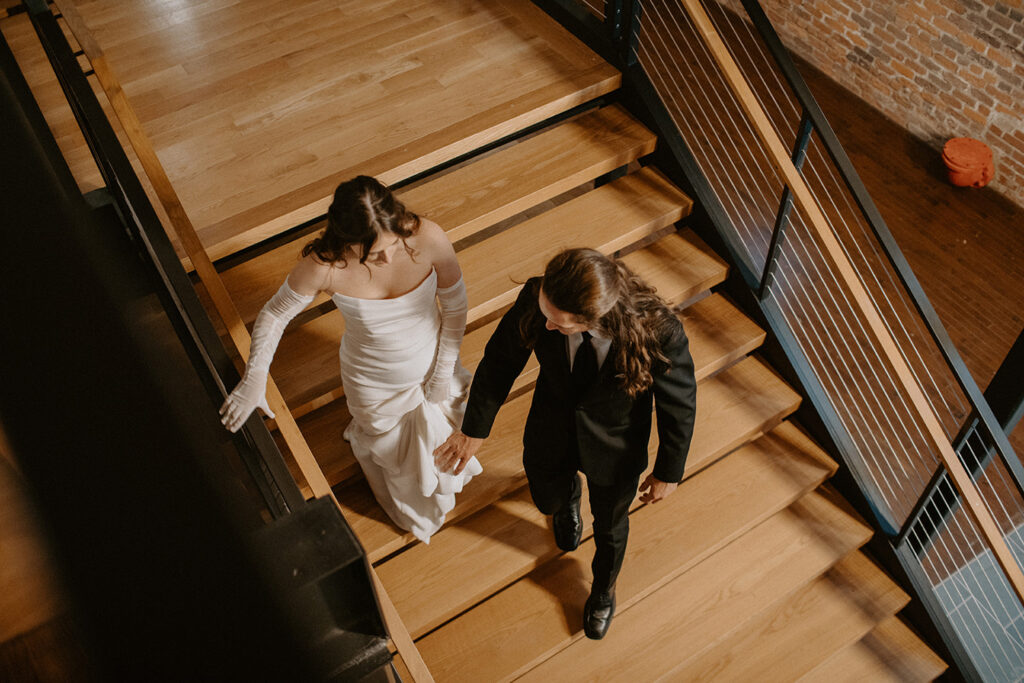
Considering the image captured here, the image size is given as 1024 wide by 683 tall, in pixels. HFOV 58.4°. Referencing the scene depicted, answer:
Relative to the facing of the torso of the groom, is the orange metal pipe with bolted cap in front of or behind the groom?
behind

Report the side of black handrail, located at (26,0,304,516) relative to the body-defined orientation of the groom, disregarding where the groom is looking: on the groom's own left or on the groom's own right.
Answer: on the groom's own right

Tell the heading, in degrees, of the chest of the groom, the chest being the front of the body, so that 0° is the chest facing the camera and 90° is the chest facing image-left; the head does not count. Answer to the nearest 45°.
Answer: approximately 0°

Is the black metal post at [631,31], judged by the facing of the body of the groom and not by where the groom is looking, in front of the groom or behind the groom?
behind
